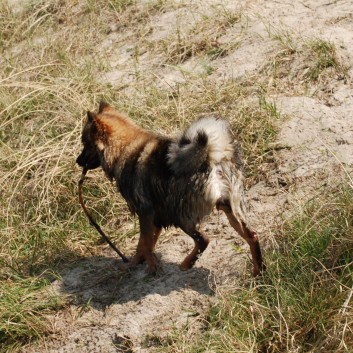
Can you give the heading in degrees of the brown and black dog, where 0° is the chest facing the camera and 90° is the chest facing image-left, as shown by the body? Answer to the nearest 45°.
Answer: approximately 135°

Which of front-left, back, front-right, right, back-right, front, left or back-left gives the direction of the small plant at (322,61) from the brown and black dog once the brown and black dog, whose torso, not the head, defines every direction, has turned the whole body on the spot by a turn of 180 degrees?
left
